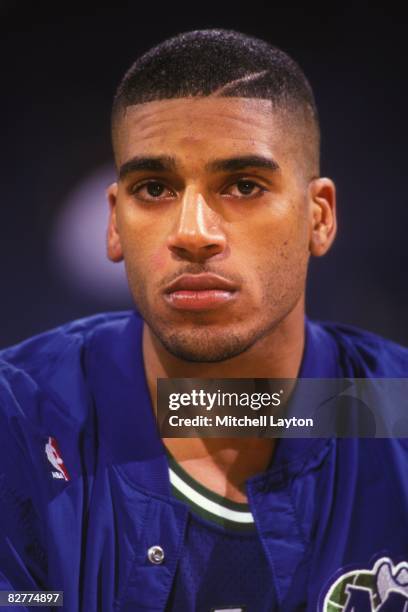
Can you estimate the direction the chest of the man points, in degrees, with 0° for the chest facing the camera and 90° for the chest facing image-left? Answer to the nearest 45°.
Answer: approximately 0°
